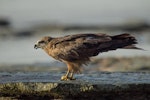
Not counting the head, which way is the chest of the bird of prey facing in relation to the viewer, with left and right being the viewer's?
facing to the left of the viewer
